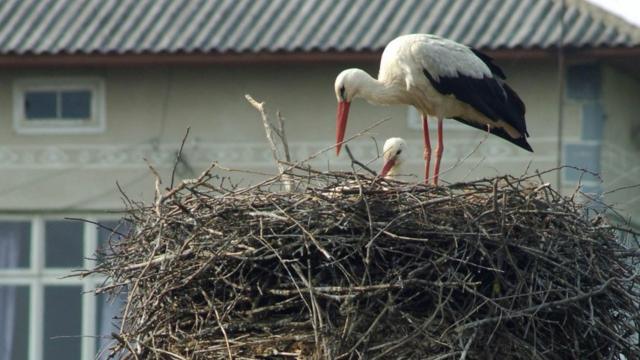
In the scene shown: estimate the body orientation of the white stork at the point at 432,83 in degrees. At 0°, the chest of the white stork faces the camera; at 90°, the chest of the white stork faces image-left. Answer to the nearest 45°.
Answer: approximately 90°

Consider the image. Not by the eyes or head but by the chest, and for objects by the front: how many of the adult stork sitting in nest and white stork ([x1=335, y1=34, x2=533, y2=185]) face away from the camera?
0
